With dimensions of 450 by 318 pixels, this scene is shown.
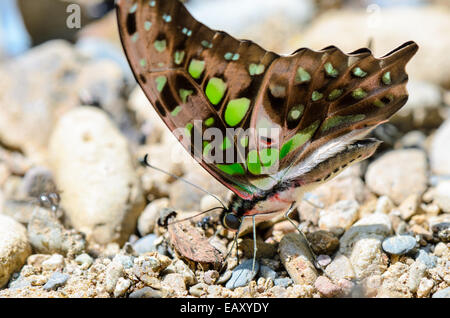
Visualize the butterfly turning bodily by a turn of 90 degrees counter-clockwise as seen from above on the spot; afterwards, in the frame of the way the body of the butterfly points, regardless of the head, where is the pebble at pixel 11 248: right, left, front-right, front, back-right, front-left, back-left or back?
right

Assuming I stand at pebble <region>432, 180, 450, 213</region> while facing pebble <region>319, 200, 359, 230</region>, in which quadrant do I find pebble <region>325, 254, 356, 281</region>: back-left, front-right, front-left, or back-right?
front-left

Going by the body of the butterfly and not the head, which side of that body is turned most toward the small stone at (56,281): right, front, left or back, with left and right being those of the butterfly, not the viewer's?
front

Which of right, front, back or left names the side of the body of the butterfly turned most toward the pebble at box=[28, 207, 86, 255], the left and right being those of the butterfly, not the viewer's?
front

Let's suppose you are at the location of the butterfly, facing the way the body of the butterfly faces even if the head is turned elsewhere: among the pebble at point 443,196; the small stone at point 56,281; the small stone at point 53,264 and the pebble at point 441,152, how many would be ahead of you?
2

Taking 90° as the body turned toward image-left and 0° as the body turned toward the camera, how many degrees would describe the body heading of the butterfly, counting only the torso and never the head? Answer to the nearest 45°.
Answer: approximately 90°

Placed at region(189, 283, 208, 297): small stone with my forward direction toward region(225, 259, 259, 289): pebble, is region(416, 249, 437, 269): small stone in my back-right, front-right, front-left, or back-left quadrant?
front-right

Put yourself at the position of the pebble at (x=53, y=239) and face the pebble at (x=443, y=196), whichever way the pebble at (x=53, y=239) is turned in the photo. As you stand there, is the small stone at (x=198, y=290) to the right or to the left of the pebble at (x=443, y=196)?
right

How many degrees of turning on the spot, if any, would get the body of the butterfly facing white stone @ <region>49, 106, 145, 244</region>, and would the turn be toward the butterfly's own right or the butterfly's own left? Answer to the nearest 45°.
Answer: approximately 45° to the butterfly's own right

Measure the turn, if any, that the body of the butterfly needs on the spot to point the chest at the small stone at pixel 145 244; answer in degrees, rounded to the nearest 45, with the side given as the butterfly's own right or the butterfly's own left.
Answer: approximately 45° to the butterfly's own right
